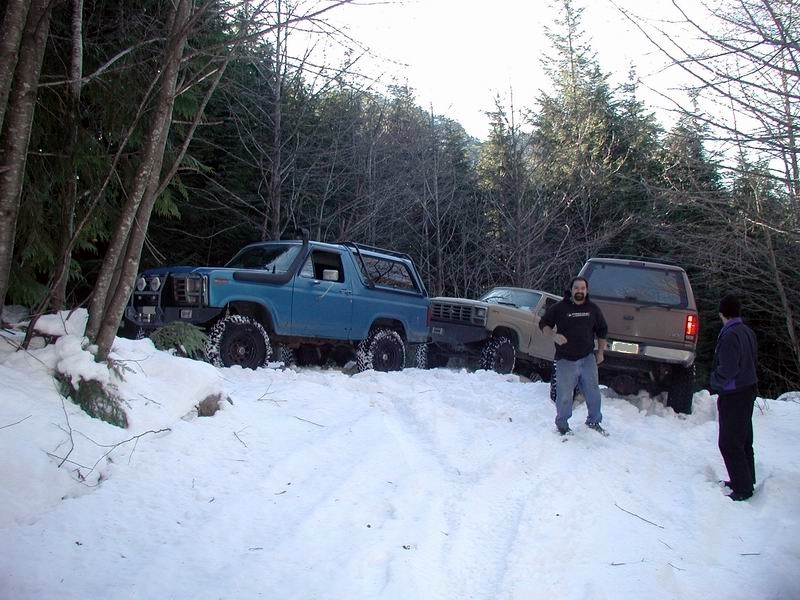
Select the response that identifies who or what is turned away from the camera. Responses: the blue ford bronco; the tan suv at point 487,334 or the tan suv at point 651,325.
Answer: the tan suv at point 651,325

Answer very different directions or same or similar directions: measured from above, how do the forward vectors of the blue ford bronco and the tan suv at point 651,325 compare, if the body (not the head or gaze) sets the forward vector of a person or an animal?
very different directions

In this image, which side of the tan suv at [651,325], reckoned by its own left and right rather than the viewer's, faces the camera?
back

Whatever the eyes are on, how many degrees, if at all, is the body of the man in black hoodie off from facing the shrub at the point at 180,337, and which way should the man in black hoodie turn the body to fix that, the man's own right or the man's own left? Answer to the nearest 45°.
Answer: approximately 90° to the man's own right

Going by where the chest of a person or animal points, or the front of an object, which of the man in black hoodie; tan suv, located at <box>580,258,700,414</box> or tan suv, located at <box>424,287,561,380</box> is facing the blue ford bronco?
tan suv, located at <box>424,287,561,380</box>

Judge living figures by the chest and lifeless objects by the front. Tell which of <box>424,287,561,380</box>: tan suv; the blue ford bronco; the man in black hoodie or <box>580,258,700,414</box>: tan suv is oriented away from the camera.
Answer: <box>580,258,700,414</box>: tan suv

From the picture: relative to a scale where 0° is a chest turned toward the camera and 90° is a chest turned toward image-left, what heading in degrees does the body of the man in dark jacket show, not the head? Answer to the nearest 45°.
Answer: approximately 135°
